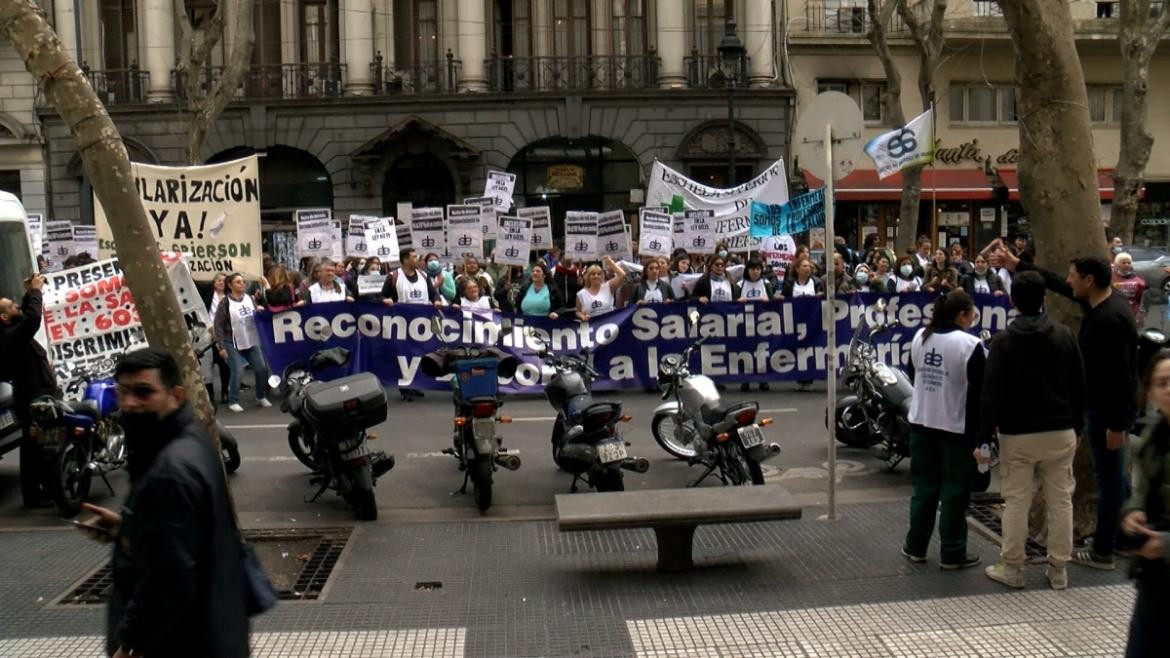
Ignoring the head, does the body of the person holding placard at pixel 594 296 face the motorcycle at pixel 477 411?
yes

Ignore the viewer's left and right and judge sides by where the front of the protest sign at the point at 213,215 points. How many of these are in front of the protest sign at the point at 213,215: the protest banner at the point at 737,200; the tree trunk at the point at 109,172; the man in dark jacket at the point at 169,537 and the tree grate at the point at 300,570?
3

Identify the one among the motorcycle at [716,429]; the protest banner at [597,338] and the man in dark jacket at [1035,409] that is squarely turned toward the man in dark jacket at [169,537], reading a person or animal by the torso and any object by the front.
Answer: the protest banner

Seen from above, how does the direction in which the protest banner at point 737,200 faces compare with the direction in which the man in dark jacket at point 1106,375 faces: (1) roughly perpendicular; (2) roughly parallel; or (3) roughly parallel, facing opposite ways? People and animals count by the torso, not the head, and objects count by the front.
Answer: roughly perpendicular

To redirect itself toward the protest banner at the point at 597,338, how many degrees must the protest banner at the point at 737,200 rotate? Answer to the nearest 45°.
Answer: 0° — it already faces it

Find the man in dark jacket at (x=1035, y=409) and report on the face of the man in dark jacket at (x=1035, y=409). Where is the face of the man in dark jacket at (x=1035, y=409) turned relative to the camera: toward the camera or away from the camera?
away from the camera

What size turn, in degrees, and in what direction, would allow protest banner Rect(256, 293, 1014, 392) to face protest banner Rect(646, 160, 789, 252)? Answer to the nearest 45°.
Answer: approximately 180°

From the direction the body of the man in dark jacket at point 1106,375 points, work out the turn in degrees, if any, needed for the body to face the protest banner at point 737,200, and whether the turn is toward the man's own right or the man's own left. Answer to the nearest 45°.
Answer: approximately 45° to the man's own right

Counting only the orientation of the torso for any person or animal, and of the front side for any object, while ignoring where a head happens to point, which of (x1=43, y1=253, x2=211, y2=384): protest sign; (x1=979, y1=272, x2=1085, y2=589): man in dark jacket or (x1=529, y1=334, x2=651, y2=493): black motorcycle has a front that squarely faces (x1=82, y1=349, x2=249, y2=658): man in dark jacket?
the protest sign

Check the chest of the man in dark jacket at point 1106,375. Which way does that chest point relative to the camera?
to the viewer's left

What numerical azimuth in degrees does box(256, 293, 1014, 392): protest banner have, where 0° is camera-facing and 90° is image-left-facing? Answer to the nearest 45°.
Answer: approximately 0°

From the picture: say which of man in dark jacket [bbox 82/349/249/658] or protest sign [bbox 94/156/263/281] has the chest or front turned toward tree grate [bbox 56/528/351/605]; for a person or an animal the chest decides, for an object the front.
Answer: the protest sign

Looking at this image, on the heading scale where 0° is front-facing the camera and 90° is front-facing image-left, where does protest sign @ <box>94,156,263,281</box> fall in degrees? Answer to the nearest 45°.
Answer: approximately 0°
